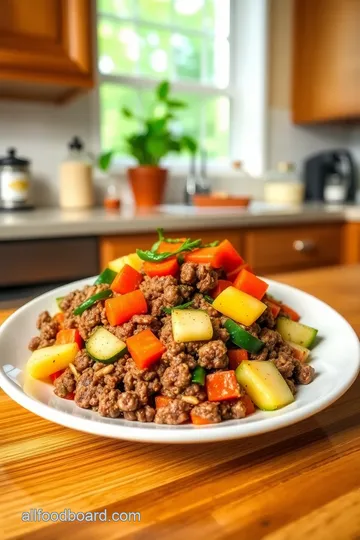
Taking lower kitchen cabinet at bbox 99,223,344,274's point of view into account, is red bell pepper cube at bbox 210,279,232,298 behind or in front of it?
in front

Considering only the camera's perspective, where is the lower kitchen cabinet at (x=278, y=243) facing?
facing the viewer

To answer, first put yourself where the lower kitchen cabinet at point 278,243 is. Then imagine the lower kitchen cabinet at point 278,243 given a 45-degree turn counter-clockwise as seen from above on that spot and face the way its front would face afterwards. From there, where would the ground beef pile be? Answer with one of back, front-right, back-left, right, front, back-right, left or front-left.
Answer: front-right

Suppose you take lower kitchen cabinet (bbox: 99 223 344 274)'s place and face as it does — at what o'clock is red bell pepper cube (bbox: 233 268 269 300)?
The red bell pepper cube is roughly at 12 o'clock from the lower kitchen cabinet.

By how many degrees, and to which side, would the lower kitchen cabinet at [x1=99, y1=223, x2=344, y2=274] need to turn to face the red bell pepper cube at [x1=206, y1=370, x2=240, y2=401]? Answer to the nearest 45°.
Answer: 0° — it already faces it

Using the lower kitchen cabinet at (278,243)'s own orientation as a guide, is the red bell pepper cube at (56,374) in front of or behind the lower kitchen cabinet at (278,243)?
in front

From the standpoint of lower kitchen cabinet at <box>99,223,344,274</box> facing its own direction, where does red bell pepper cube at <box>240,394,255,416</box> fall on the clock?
The red bell pepper cube is roughly at 12 o'clock from the lower kitchen cabinet.

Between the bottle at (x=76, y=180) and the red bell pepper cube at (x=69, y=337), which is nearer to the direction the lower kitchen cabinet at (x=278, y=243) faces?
the red bell pepper cube

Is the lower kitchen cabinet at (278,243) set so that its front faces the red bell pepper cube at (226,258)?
yes

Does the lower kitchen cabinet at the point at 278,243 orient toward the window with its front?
no

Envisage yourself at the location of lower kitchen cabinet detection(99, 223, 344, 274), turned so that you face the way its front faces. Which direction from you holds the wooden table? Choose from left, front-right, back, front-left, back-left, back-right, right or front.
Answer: front

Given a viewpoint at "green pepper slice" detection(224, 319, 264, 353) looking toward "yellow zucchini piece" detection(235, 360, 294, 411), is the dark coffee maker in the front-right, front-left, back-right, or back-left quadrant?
back-left

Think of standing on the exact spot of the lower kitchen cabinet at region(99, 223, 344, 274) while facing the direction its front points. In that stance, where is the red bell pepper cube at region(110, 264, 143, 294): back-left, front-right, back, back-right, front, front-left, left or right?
front

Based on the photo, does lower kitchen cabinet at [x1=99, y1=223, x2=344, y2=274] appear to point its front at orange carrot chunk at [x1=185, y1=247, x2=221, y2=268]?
yes

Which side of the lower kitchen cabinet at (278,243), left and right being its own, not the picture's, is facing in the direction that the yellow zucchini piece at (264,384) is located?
front

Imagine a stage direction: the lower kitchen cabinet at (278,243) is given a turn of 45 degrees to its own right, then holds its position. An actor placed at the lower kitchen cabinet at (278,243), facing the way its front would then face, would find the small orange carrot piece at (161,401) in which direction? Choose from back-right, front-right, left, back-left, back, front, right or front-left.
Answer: front-left
